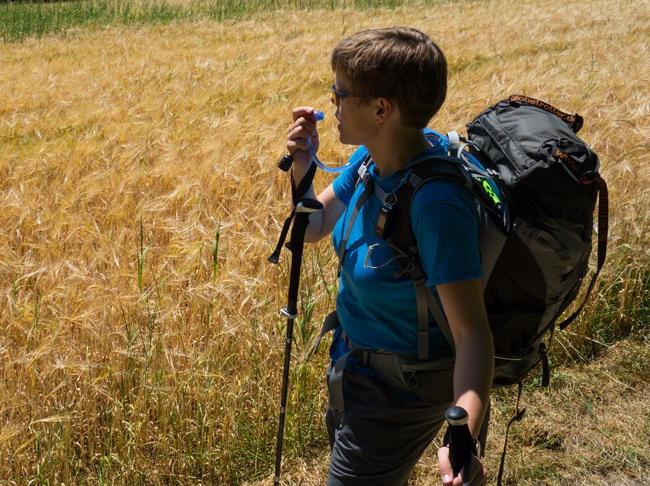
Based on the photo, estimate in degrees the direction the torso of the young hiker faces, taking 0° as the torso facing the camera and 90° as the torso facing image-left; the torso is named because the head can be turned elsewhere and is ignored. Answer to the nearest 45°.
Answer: approximately 45°
